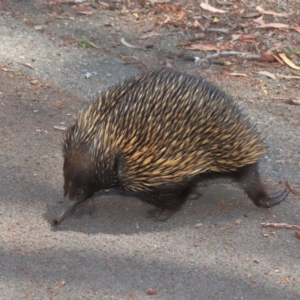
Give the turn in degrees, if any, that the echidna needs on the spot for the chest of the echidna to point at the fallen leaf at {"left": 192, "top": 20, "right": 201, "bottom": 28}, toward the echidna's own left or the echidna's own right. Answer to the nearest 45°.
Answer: approximately 90° to the echidna's own right

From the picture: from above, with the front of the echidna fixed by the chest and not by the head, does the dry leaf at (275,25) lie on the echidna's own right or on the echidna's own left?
on the echidna's own right

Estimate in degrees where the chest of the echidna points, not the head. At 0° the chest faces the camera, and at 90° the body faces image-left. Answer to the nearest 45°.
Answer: approximately 90°

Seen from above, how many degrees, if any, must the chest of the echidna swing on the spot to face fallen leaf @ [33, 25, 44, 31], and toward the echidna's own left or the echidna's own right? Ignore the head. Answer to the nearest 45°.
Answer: approximately 45° to the echidna's own right

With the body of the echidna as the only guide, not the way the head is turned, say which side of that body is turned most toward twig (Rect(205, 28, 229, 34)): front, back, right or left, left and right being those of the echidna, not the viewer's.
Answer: right

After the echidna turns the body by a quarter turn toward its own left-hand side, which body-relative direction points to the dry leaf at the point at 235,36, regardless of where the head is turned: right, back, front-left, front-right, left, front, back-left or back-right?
back

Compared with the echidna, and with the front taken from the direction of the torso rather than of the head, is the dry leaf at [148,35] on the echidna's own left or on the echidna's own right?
on the echidna's own right

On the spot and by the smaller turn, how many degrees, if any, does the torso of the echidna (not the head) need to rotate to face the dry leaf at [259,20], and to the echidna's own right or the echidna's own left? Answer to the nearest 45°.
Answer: approximately 90° to the echidna's own right

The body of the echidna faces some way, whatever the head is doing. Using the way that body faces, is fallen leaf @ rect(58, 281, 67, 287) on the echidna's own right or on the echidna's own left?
on the echidna's own left

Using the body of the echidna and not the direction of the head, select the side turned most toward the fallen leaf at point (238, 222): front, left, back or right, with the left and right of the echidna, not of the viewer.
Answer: back

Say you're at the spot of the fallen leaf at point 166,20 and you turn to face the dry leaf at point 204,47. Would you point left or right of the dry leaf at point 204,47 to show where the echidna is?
right

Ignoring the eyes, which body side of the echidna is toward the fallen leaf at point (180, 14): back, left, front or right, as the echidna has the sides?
right

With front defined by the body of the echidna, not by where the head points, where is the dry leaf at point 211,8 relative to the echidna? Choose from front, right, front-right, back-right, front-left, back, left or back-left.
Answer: right
